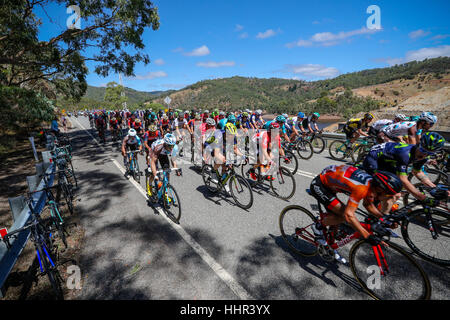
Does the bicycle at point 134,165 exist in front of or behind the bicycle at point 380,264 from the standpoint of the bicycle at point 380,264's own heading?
behind

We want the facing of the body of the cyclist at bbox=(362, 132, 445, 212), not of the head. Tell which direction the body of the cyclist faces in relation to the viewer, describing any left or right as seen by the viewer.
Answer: facing the viewer and to the right of the viewer

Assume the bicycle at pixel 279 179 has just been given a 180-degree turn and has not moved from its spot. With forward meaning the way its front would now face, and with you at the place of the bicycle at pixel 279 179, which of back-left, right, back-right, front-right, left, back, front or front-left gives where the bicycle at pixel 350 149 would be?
right

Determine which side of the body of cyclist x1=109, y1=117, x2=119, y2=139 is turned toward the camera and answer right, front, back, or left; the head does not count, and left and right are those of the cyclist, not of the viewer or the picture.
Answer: front

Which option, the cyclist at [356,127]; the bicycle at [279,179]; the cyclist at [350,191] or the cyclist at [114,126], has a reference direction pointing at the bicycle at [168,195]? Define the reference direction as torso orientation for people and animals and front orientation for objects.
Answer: the cyclist at [114,126]

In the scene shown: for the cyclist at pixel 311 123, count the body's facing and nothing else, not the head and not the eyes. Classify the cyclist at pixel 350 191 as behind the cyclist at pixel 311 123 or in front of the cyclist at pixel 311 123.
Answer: in front

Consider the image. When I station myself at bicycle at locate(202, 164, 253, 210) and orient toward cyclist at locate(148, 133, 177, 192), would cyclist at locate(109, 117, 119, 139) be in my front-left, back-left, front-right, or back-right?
front-right

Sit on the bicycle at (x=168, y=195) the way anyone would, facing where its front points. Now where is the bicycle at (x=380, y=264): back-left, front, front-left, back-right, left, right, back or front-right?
front

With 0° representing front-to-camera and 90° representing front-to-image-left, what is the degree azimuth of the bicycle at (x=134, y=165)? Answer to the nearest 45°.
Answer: approximately 315°

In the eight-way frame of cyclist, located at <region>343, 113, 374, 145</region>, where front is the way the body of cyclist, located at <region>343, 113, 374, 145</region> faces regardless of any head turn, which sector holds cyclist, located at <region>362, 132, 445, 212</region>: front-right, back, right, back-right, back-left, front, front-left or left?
right
